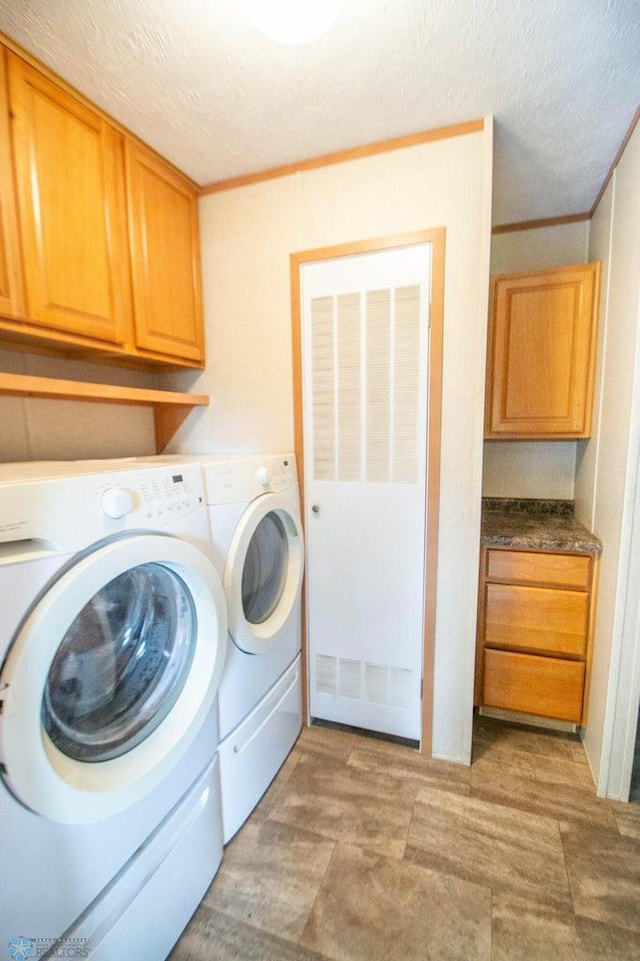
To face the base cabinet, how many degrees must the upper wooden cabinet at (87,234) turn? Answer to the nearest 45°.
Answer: approximately 45° to its left

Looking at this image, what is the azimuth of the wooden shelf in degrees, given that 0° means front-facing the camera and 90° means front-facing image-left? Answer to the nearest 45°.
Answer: approximately 315°

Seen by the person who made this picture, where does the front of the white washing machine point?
facing the viewer and to the right of the viewer

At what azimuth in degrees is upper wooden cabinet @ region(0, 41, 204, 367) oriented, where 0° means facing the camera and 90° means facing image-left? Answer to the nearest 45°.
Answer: approximately 315°

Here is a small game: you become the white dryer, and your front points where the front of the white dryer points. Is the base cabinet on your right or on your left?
on your left

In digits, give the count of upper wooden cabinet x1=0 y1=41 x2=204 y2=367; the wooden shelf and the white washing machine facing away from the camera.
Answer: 0

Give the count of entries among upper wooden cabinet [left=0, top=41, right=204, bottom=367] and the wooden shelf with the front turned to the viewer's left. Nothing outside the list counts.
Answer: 0
